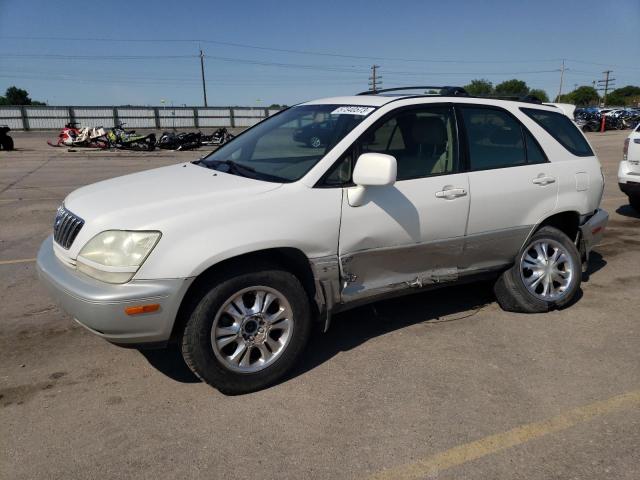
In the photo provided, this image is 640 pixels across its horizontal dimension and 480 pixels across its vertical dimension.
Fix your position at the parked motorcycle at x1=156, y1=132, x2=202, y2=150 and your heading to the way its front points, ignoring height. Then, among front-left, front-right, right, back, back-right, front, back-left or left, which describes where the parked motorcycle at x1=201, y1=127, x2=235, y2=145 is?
back-right

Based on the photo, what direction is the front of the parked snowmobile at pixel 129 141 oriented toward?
to the viewer's left

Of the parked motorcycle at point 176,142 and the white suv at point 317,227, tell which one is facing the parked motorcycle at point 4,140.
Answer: the parked motorcycle at point 176,142

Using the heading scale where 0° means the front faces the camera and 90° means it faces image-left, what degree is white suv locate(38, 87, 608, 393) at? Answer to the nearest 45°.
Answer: approximately 45°

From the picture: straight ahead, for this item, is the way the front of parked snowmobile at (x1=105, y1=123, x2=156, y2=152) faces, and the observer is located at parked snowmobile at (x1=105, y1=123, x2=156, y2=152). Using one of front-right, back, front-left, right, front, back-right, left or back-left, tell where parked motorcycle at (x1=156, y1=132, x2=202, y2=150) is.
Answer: back

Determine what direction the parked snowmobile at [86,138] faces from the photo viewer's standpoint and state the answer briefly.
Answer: facing to the left of the viewer

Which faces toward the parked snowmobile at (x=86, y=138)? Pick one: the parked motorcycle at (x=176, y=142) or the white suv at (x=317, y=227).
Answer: the parked motorcycle at (x=176, y=142)

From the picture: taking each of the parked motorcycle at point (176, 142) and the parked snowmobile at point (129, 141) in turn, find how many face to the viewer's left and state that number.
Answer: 2

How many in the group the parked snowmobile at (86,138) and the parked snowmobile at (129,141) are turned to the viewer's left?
2

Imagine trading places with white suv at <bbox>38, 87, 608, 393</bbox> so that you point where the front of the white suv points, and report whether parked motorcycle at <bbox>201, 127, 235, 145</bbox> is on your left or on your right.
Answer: on your right

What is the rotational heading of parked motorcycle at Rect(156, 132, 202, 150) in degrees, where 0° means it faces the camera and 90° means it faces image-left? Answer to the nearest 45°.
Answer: approximately 90°
